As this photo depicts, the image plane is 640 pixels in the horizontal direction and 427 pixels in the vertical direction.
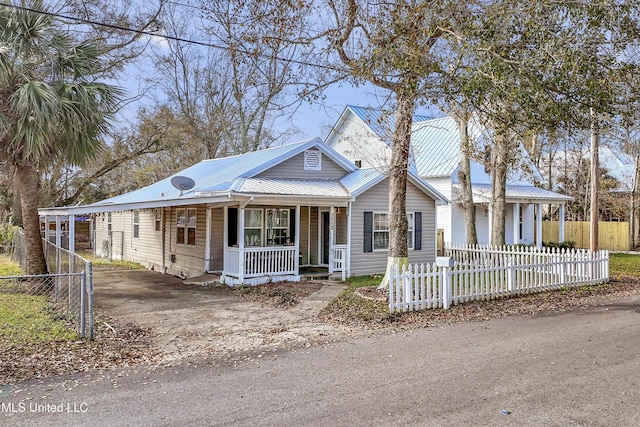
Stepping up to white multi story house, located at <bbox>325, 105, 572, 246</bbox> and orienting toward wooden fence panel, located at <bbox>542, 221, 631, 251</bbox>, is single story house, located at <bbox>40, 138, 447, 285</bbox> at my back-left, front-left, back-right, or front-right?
back-right

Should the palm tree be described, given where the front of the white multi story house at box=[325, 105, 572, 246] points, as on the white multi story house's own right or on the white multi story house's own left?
on the white multi story house's own right

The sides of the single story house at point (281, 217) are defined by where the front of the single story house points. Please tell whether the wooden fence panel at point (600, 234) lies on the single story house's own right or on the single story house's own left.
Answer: on the single story house's own left

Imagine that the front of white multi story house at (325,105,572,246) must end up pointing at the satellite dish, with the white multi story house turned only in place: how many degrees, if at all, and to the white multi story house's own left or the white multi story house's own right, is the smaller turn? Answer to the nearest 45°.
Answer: approximately 90° to the white multi story house's own right

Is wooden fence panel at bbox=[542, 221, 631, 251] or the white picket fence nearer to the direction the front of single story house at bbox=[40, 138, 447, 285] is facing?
the white picket fence

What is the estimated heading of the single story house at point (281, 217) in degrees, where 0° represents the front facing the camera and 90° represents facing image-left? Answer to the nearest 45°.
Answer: approximately 315°

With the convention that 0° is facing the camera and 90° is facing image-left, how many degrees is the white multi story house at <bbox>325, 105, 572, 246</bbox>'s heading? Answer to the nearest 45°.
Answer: approximately 315°

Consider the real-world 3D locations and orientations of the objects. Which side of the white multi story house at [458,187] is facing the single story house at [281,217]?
right

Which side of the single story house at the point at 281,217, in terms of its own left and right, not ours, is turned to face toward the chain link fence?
right
